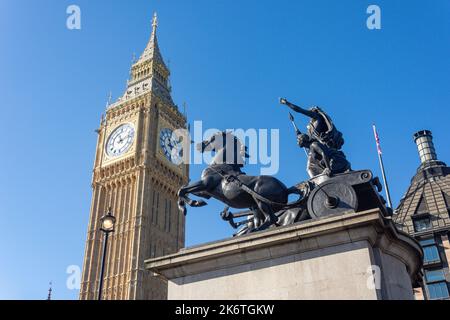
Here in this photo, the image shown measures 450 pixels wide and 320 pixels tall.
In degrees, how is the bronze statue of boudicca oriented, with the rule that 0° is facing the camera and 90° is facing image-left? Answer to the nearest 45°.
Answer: approximately 90°
